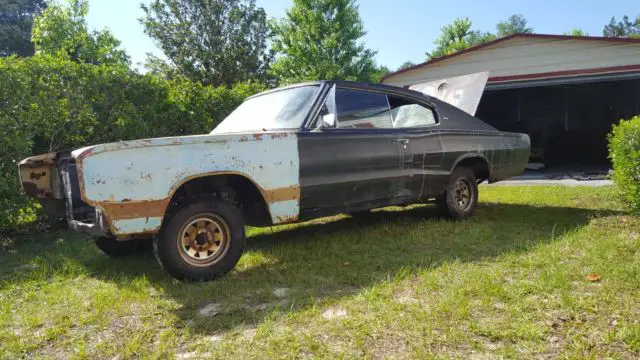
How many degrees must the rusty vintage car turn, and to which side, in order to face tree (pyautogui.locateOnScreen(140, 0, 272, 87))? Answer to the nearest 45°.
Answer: approximately 135° to its right

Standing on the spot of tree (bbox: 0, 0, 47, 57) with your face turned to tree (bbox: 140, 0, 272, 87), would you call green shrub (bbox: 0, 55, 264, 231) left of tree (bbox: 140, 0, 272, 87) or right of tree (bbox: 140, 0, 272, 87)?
right

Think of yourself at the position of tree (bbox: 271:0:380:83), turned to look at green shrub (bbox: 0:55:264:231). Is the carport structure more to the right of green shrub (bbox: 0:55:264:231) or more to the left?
left

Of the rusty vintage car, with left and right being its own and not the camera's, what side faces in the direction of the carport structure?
back

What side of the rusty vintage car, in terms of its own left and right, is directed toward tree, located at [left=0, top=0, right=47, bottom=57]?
right

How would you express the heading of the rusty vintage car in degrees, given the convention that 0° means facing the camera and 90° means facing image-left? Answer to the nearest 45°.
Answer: approximately 45°

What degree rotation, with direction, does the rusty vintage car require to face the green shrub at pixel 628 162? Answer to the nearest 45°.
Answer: approximately 135° to its left

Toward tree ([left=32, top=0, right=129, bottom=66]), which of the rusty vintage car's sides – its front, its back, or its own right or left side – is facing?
right

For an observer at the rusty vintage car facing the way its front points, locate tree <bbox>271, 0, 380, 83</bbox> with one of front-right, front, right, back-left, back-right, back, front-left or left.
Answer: back-right
